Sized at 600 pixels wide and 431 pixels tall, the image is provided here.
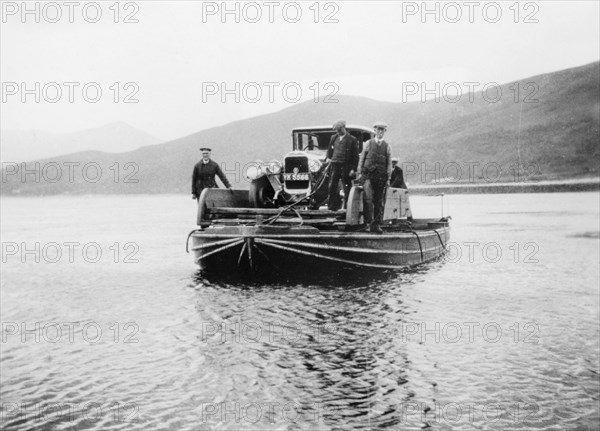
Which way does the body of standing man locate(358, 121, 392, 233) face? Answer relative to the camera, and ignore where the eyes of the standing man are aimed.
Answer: toward the camera

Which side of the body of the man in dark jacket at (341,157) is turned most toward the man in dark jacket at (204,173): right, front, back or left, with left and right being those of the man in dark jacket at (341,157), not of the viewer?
right

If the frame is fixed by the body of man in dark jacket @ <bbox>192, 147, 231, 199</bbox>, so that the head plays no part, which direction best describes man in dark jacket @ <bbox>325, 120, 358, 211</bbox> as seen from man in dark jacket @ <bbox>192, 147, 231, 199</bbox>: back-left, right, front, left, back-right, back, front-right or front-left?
front-left

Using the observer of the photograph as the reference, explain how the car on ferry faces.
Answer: facing the viewer and to the left of the viewer

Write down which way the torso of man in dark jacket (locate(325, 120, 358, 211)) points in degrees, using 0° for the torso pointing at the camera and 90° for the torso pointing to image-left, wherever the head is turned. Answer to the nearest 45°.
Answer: approximately 45°

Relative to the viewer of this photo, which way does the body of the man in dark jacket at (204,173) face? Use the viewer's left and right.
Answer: facing the viewer

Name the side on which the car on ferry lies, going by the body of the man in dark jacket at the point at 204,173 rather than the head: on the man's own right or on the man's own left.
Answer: on the man's own left

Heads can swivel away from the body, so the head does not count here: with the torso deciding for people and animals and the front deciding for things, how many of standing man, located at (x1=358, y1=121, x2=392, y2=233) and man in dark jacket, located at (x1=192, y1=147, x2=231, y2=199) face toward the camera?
2

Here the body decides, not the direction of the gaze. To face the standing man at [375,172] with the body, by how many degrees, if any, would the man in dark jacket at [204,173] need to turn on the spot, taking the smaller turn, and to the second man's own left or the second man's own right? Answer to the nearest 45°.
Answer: approximately 45° to the second man's own left
